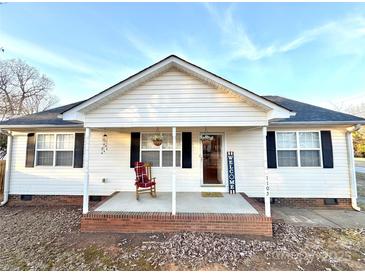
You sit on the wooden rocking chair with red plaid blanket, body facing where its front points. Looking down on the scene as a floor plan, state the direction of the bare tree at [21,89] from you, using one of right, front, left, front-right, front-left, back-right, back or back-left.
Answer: back

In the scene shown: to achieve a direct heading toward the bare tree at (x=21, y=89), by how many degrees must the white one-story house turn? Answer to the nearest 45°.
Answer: approximately 135° to its right

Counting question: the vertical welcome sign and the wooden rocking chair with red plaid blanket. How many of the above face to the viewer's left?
0

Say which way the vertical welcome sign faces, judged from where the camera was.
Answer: facing the viewer

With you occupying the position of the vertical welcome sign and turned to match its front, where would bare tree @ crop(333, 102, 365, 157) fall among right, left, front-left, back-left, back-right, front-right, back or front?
back-left

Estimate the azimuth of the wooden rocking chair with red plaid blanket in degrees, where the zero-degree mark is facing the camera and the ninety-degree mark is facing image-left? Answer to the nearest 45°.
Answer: approximately 315°

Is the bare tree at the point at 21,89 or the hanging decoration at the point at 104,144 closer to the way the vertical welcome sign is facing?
the hanging decoration

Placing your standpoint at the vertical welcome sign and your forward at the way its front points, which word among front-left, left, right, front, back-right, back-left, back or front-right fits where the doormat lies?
front-right

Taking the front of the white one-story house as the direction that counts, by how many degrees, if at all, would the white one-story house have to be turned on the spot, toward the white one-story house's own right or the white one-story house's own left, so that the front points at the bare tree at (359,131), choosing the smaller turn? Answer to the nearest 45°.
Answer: approximately 135° to the white one-story house's own left

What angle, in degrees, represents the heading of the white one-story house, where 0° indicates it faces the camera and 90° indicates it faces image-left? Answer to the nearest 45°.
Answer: approximately 0°
